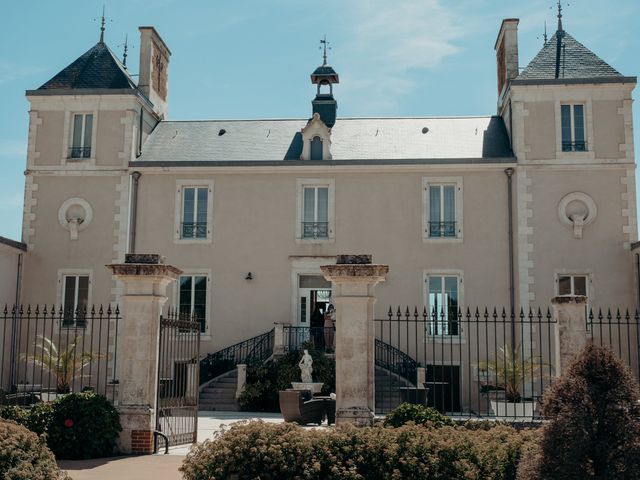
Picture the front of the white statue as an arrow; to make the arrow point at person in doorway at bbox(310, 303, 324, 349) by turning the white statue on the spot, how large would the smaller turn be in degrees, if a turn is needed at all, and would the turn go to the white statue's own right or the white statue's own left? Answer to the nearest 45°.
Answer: approximately 180°

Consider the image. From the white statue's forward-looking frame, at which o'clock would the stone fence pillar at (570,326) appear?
The stone fence pillar is roughly at 11 o'clock from the white statue.

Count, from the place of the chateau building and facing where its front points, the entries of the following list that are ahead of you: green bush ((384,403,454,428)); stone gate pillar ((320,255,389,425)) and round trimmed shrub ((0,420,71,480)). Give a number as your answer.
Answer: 3

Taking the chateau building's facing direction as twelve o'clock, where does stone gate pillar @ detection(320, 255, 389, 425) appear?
The stone gate pillar is roughly at 12 o'clock from the chateau building.

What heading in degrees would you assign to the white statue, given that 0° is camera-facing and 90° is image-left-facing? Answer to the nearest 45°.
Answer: approximately 0°

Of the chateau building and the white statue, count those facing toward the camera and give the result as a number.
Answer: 2

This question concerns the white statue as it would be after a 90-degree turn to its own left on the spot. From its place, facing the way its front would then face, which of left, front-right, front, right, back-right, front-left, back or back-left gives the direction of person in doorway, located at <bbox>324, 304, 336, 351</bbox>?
left
